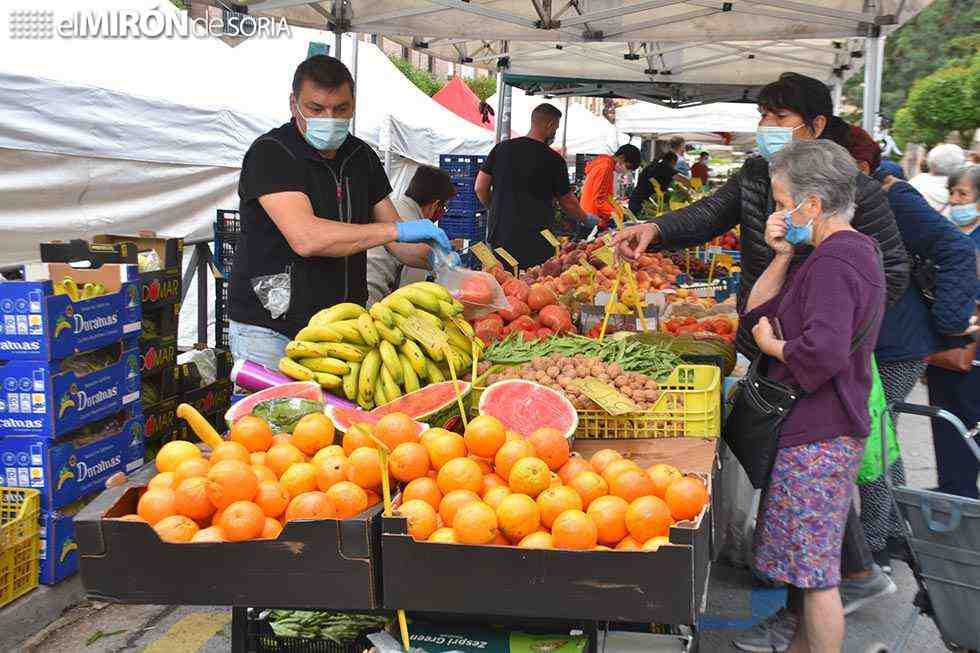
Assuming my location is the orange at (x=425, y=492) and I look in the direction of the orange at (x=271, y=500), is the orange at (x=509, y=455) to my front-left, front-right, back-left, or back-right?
back-right

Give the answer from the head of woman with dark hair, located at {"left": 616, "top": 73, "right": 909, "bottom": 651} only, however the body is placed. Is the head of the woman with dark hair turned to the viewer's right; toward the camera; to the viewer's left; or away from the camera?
to the viewer's left

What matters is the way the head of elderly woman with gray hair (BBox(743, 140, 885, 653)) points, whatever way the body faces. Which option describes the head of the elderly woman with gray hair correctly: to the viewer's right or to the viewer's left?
to the viewer's left

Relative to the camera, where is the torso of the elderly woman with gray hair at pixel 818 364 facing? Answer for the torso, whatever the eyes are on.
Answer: to the viewer's left

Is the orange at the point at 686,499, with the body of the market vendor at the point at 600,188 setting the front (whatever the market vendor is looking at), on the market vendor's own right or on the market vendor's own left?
on the market vendor's own right

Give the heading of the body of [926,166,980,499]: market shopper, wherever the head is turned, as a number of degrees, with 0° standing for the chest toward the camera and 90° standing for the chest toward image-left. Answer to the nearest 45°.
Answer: approximately 45°

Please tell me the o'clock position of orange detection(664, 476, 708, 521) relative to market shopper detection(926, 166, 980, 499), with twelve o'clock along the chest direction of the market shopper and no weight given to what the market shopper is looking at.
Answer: The orange is roughly at 11 o'clock from the market shopper.

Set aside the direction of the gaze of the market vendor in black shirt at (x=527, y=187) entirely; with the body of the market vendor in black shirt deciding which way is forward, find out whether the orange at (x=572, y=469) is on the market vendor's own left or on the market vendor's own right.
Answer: on the market vendor's own right

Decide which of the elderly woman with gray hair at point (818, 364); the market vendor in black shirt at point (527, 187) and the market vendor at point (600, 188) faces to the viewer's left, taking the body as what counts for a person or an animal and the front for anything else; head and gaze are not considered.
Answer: the elderly woman with gray hair

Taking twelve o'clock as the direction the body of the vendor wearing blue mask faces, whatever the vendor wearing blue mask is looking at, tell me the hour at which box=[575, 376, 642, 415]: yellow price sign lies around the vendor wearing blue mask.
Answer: The yellow price sign is roughly at 12 o'clock from the vendor wearing blue mask.

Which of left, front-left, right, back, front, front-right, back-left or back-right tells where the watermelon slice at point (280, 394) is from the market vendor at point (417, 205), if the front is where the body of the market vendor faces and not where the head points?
right

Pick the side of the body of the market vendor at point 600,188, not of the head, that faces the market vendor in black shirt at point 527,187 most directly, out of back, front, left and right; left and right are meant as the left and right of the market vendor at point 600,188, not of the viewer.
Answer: right
